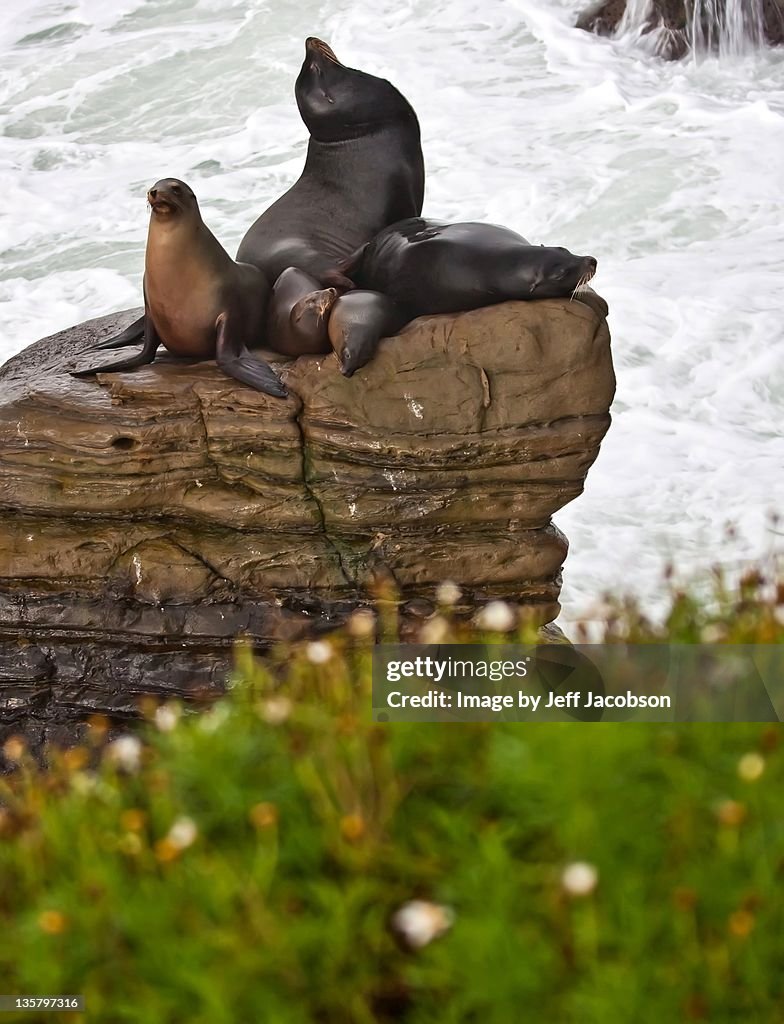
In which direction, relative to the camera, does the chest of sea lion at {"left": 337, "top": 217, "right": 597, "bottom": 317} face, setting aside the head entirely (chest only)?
to the viewer's right

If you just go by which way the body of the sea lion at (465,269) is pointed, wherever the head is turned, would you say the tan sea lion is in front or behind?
behind

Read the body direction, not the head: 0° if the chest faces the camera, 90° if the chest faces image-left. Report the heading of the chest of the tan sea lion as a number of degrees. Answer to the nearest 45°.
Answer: approximately 45°

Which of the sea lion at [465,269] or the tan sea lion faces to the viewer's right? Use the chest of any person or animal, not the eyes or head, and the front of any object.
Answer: the sea lion

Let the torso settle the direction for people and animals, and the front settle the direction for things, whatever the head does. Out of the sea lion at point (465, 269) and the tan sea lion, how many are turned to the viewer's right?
1

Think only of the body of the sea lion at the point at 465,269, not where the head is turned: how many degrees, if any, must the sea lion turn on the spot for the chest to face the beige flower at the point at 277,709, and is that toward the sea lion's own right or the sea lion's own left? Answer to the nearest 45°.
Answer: approximately 90° to the sea lion's own right

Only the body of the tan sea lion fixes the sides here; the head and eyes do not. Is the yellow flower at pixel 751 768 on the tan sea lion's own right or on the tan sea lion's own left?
on the tan sea lion's own left
